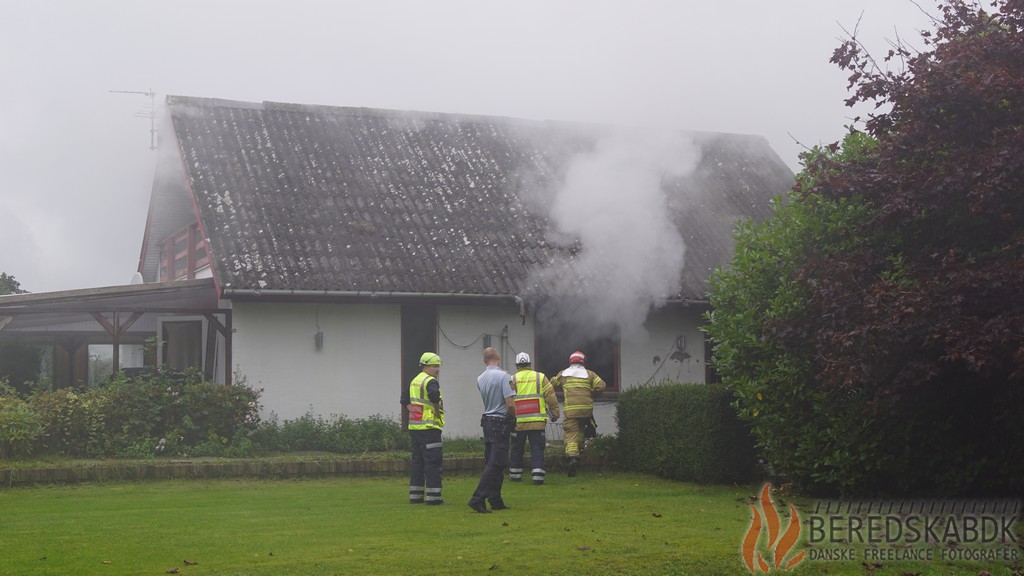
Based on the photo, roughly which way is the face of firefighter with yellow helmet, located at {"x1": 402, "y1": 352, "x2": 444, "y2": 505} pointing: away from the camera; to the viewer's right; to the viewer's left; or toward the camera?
to the viewer's right

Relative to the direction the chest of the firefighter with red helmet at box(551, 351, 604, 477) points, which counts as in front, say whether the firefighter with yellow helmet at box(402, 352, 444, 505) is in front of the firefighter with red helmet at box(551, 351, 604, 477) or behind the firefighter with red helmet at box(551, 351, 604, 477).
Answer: behind

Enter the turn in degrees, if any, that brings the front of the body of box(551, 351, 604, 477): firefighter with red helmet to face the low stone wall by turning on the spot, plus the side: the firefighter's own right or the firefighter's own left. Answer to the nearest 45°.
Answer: approximately 90° to the firefighter's own left

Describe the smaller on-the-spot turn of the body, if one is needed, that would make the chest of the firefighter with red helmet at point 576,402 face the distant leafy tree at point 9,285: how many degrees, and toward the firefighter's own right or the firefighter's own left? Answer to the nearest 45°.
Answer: approximately 45° to the firefighter's own left

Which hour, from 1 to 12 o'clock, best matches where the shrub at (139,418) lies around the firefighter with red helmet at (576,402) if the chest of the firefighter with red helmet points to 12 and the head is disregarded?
The shrub is roughly at 9 o'clock from the firefighter with red helmet.

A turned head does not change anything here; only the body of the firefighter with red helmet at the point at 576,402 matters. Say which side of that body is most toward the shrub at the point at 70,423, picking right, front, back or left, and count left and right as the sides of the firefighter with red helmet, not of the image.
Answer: left

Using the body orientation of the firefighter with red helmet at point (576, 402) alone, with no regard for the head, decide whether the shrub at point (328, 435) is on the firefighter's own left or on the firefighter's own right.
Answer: on the firefighter's own left

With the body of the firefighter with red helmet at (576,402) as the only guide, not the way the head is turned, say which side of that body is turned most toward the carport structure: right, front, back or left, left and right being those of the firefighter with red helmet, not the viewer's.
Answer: left

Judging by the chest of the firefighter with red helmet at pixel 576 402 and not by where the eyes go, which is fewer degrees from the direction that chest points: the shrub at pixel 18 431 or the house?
the house

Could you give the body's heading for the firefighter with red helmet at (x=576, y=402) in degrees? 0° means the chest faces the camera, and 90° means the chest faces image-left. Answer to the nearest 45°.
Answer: approximately 180°

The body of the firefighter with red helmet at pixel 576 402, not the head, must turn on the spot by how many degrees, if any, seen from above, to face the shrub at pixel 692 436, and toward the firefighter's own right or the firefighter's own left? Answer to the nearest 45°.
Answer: approximately 135° to the firefighter's own right

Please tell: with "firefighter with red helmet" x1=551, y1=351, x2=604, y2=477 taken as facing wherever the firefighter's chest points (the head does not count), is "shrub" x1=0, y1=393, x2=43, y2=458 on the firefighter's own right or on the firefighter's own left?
on the firefighter's own left

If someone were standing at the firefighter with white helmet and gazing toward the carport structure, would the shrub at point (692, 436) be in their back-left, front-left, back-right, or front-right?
back-right
